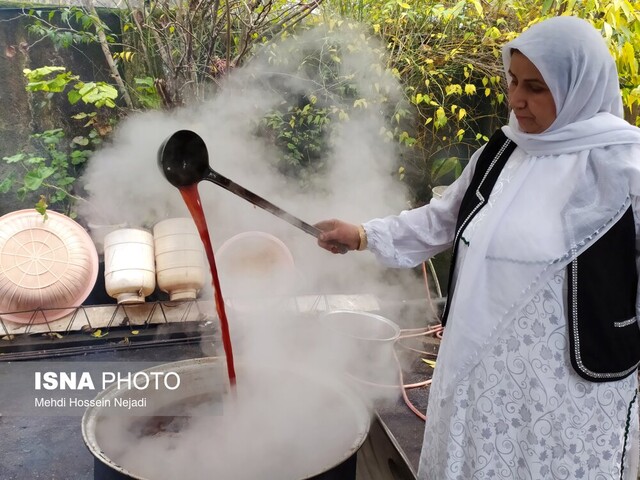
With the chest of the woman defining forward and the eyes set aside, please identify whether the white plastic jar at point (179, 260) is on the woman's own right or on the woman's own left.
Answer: on the woman's own right

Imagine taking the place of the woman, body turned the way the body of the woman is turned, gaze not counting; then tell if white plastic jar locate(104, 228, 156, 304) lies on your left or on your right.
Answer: on your right

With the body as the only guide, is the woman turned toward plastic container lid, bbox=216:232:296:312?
no

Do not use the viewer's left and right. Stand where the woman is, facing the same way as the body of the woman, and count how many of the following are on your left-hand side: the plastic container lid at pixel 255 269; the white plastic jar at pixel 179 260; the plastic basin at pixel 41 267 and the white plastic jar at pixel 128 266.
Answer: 0

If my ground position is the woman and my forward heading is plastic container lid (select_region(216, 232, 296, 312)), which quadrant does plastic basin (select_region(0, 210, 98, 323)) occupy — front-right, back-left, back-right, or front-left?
front-left
